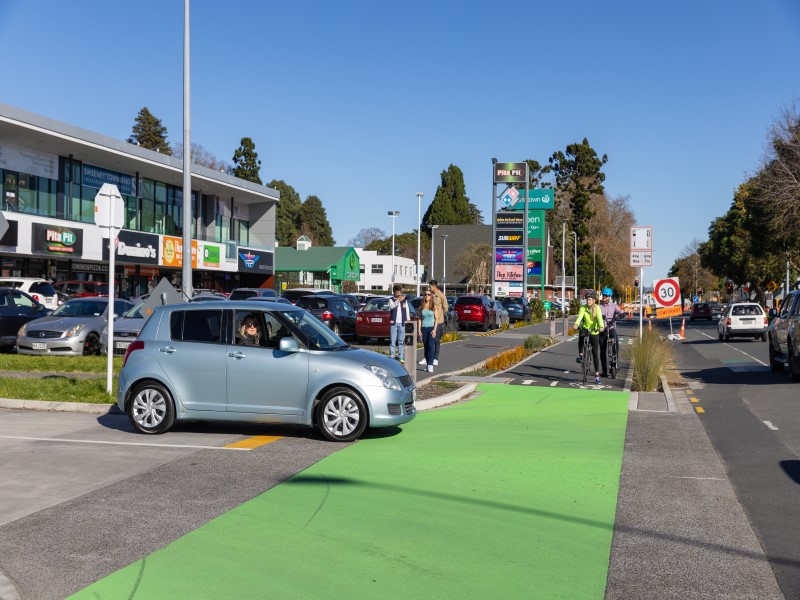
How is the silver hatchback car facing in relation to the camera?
to the viewer's right

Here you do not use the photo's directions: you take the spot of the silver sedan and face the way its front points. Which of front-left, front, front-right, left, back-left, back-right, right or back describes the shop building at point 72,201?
back-right

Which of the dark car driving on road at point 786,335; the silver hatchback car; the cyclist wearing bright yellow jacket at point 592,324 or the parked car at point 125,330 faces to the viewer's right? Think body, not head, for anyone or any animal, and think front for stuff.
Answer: the silver hatchback car

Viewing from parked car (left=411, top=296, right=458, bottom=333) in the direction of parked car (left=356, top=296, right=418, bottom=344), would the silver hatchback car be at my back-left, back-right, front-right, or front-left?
front-left

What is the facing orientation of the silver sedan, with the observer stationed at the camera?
facing the viewer and to the left of the viewer

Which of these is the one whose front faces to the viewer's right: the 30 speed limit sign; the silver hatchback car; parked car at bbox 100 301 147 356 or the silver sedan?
the silver hatchback car

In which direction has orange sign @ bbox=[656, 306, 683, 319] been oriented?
toward the camera

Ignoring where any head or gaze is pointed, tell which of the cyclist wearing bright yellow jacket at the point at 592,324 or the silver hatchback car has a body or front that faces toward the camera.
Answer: the cyclist wearing bright yellow jacket

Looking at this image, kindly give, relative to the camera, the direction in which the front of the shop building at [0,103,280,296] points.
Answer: facing the viewer and to the right of the viewer

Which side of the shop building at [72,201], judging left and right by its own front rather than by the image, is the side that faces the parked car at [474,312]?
front

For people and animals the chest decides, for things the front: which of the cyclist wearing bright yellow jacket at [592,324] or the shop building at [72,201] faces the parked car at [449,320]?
the shop building

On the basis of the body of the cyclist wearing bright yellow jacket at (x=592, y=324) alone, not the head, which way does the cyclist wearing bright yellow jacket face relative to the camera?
toward the camera

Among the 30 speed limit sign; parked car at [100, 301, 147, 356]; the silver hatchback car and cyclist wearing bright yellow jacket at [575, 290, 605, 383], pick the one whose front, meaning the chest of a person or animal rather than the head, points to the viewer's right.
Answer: the silver hatchback car

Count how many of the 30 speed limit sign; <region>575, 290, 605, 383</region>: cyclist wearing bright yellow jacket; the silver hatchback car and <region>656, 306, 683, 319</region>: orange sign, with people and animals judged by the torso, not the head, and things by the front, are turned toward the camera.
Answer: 3

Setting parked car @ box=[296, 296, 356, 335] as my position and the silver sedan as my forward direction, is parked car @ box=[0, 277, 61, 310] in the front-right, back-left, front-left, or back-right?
front-right
